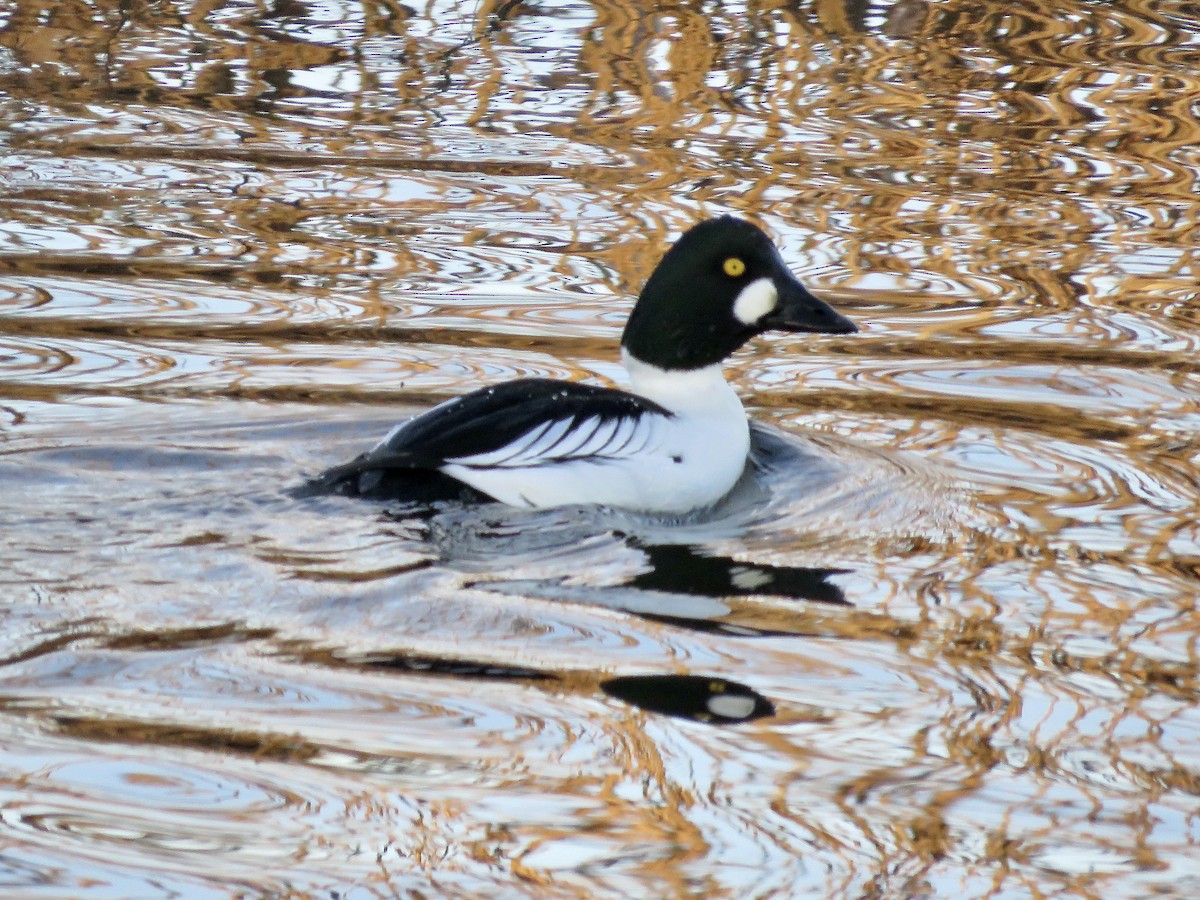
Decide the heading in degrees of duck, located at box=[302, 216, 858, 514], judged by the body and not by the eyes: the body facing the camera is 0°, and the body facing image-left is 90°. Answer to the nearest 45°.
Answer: approximately 270°
